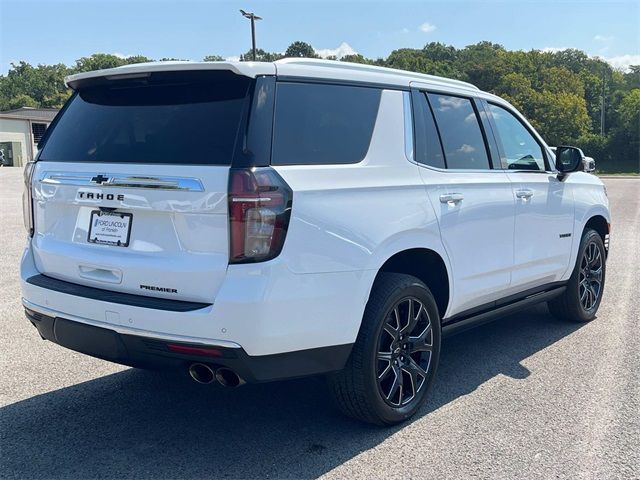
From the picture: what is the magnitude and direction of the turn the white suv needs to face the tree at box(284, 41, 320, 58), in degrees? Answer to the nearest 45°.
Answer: approximately 45° to its left

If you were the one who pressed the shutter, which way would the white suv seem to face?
facing away from the viewer and to the right of the viewer
